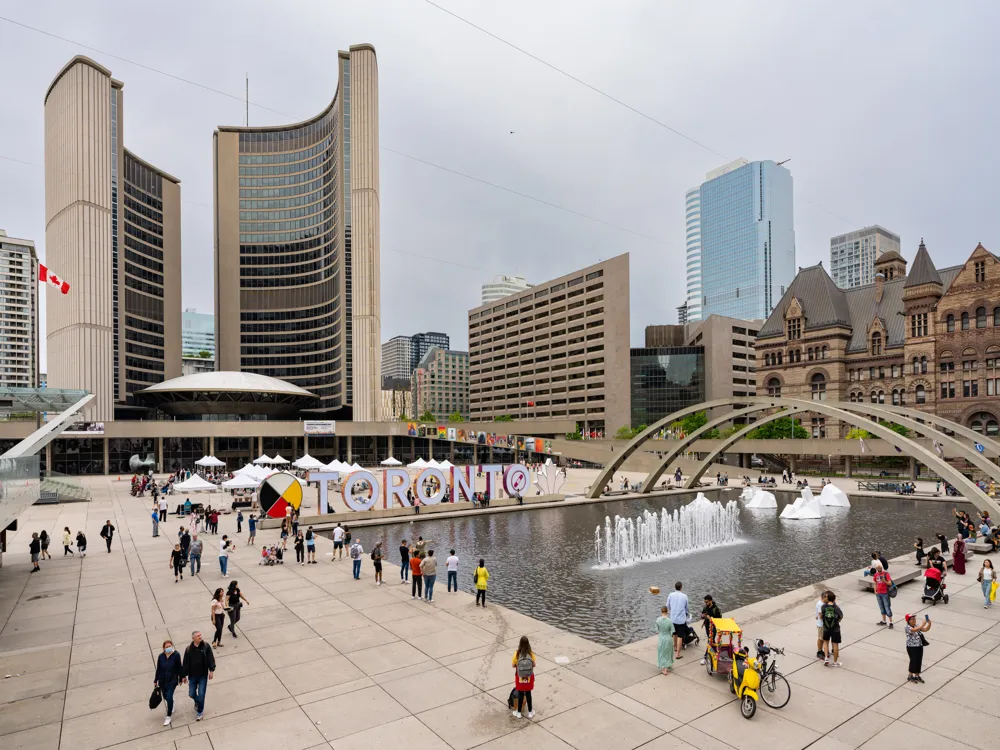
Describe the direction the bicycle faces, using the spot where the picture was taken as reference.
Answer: facing the viewer and to the right of the viewer

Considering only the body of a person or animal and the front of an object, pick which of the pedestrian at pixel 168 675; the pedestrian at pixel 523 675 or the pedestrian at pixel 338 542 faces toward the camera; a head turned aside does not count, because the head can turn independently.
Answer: the pedestrian at pixel 168 675

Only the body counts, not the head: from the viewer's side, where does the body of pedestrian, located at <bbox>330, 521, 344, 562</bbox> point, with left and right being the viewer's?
facing away from the viewer

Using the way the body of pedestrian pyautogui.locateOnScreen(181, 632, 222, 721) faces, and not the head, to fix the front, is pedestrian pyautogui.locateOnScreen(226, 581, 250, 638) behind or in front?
behind

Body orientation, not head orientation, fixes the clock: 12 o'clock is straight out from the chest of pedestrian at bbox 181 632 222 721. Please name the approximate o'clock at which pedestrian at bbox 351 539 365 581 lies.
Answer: pedestrian at bbox 351 539 365 581 is roughly at 7 o'clock from pedestrian at bbox 181 632 222 721.

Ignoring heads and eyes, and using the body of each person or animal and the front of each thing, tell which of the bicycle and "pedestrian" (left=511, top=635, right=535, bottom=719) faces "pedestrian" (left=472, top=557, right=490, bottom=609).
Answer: "pedestrian" (left=511, top=635, right=535, bottom=719)

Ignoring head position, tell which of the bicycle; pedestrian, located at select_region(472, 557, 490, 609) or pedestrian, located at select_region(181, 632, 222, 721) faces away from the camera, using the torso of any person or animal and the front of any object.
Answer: pedestrian, located at select_region(472, 557, 490, 609)

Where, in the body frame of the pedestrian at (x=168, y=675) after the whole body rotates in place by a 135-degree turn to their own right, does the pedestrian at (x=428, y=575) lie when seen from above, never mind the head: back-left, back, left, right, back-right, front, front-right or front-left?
right

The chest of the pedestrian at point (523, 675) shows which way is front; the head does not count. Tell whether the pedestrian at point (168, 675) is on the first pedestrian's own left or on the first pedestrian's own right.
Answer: on the first pedestrian's own left

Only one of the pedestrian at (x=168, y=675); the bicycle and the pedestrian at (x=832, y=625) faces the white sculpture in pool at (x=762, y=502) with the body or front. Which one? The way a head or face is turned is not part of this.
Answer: the pedestrian at (x=832, y=625)

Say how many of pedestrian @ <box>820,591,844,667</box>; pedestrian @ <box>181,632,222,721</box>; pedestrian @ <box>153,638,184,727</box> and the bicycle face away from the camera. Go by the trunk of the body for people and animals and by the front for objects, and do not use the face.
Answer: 1

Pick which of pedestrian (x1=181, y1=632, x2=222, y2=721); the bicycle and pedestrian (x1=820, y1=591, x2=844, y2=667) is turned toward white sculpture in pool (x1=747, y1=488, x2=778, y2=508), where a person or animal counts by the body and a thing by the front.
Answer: pedestrian (x1=820, y1=591, x2=844, y2=667)

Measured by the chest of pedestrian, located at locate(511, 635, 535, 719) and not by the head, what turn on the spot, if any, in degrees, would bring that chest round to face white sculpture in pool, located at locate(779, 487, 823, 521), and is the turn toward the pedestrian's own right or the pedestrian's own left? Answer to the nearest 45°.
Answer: approximately 45° to the pedestrian's own right

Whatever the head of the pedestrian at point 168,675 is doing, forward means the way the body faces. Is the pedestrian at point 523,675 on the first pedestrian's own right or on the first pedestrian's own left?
on the first pedestrian's own left

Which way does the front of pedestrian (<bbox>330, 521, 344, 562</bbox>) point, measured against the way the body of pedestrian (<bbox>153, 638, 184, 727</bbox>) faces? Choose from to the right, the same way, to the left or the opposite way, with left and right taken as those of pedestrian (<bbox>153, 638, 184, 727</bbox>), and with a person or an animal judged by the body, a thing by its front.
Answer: the opposite way

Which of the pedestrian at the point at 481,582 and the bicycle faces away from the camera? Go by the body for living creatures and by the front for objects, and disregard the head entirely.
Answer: the pedestrian

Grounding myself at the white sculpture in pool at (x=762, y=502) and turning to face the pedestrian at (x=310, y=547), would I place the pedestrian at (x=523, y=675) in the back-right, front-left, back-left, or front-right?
front-left

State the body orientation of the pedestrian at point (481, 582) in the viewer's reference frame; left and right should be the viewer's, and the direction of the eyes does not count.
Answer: facing away from the viewer

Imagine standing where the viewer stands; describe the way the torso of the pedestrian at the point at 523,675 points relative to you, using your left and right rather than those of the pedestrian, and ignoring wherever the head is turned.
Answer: facing away from the viewer
